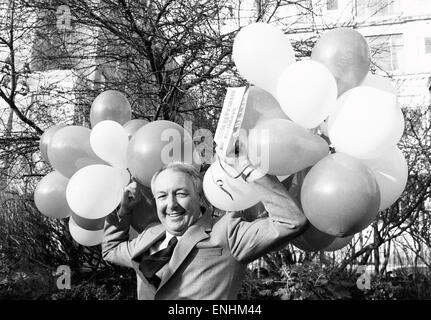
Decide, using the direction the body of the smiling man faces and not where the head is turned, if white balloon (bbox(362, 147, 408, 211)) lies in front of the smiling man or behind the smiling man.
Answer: behind

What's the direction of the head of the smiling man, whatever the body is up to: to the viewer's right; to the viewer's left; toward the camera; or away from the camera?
toward the camera

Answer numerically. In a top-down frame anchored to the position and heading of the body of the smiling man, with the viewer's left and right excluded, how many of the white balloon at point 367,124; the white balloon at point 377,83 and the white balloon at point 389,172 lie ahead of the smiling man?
0

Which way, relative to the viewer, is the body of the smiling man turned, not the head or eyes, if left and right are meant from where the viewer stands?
facing the viewer and to the left of the viewer
